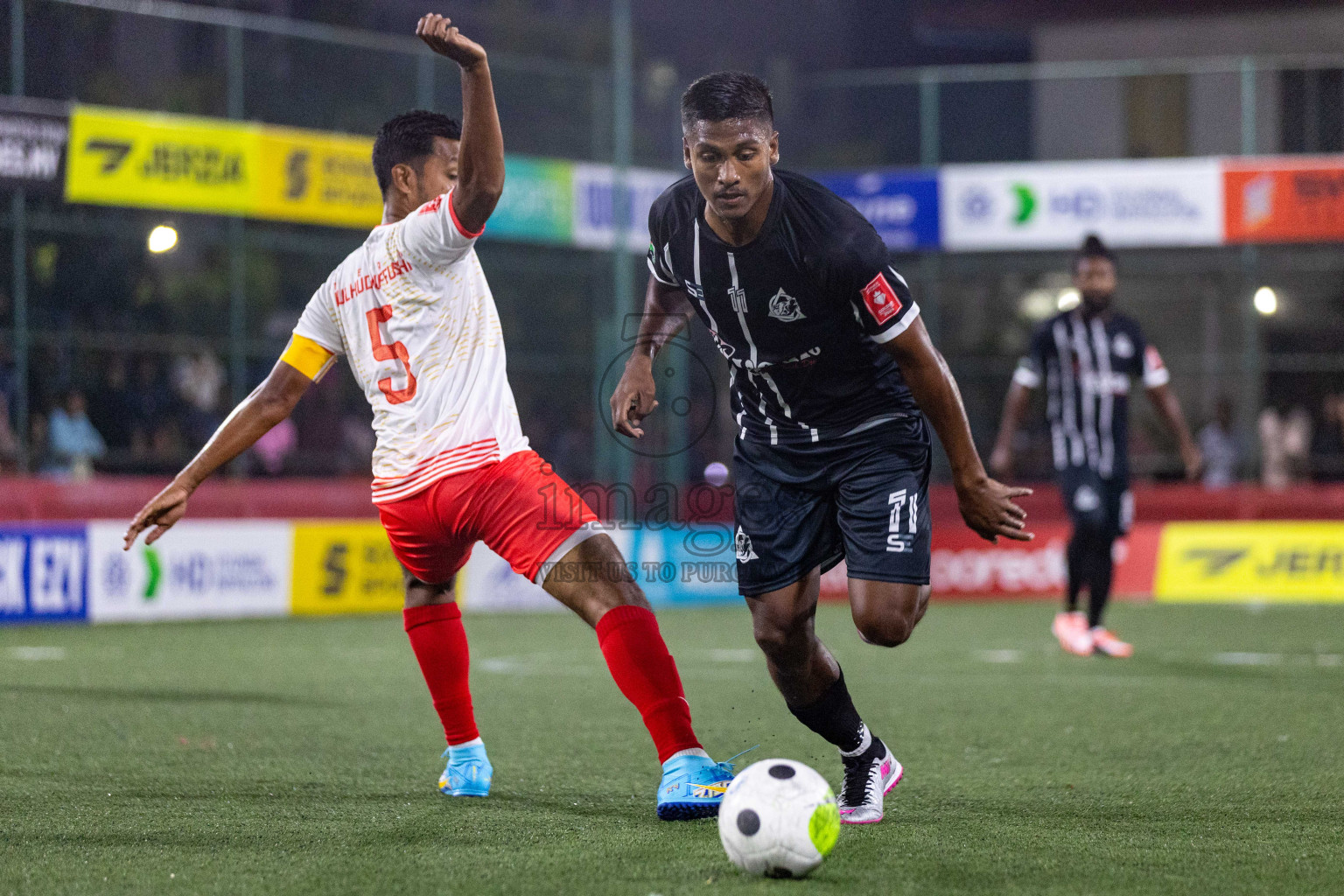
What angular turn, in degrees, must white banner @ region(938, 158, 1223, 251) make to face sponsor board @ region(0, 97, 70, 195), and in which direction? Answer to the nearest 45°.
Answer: approximately 45° to its right

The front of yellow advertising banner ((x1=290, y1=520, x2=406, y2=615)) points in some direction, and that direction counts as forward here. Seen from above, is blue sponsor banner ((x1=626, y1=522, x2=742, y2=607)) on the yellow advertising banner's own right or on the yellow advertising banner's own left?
on the yellow advertising banner's own left

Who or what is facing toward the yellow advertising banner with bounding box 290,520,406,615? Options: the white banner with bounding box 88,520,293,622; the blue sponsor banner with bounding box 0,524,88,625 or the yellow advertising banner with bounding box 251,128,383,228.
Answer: the yellow advertising banner with bounding box 251,128,383,228

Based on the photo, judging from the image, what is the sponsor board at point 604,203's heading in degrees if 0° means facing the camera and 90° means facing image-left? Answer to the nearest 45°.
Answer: approximately 0°

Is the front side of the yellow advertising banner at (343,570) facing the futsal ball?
yes

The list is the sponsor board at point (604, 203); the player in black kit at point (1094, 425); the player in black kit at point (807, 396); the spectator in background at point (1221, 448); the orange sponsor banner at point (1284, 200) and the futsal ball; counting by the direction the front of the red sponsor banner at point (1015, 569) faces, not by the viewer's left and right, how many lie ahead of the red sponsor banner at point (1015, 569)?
3

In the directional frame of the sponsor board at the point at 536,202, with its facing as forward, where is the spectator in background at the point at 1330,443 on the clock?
The spectator in background is roughly at 9 o'clock from the sponsor board.

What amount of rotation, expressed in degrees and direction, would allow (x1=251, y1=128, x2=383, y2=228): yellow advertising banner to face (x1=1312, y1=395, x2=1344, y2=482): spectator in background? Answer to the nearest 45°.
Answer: approximately 90° to its left

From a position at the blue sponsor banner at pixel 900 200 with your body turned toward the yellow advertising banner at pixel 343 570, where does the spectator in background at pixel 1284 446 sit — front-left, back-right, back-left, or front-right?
back-left

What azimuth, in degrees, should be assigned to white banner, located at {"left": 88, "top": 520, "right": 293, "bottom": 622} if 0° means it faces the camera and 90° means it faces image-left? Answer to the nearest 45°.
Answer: approximately 0°
